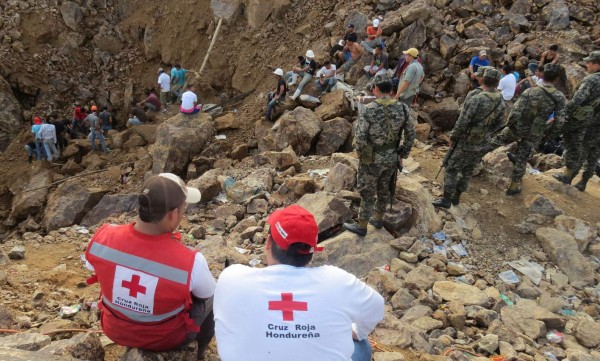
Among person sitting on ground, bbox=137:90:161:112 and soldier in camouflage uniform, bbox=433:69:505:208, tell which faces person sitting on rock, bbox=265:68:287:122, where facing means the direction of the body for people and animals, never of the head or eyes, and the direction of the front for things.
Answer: the soldier in camouflage uniform

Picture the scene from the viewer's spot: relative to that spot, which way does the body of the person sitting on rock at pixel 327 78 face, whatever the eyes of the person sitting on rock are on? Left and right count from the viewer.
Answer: facing the viewer and to the left of the viewer

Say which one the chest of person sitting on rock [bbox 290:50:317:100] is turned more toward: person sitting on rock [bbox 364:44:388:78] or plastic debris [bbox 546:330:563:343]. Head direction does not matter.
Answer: the plastic debris

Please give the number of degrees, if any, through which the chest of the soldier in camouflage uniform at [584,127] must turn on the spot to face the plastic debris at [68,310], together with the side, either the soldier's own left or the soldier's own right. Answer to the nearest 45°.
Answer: approximately 90° to the soldier's own left

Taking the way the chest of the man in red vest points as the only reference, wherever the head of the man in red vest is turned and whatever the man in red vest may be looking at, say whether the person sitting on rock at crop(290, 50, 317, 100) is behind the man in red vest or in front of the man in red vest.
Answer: in front

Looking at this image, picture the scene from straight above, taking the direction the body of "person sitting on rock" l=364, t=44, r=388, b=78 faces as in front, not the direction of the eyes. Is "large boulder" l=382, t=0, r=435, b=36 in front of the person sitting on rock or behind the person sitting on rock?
behind

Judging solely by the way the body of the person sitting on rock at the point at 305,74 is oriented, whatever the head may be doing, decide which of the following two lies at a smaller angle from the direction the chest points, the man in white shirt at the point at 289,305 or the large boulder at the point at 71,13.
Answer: the man in white shirt

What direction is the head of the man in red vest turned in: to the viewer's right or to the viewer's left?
to the viewer's right

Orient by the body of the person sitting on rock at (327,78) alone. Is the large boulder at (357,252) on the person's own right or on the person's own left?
on the person's own left

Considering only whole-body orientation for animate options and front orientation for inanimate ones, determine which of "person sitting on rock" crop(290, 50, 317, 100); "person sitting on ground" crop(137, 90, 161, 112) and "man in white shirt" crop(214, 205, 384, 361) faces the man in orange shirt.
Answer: the man in white shirt

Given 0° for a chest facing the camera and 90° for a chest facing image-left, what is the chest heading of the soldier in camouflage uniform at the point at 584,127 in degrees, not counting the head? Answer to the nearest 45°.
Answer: approximately 135°

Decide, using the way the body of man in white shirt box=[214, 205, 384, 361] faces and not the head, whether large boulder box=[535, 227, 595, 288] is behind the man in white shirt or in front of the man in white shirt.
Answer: in front

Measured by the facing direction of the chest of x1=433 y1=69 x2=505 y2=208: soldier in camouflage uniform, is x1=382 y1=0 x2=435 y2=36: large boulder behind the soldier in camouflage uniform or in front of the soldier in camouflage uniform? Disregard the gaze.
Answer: in front
